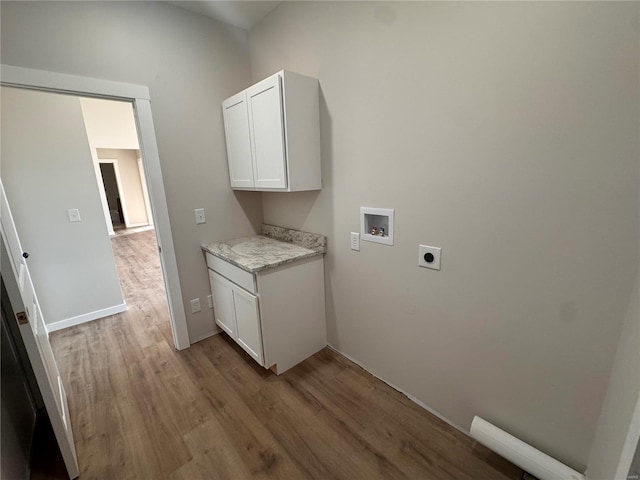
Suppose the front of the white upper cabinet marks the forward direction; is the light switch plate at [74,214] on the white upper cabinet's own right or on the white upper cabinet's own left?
on the white upper cabinet's own right

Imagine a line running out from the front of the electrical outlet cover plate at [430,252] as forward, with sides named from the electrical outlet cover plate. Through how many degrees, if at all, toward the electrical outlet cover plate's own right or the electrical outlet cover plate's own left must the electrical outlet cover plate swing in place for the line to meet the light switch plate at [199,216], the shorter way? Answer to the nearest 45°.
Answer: approximately 45° to the electrical outlet cover plate's own right

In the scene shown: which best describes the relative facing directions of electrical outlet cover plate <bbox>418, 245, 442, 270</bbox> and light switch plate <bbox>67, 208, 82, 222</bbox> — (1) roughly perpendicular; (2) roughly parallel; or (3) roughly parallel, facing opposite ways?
roughly perpendicular

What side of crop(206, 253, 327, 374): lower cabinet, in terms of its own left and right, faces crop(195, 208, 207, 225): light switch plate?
right

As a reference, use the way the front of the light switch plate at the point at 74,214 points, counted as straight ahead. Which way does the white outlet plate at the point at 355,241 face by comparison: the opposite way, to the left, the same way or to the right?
to the right

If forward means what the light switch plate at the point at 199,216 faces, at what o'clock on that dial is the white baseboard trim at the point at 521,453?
The white baseboard trim is roughly at 11 o'clock from the light switch plate.

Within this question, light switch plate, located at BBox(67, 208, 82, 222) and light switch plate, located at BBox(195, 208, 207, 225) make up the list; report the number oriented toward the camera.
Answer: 2

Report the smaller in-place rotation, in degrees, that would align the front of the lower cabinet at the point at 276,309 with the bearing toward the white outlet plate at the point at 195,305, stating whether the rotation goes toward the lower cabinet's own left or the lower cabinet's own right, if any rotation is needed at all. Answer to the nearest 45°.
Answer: approximately 90° to the lower cabinet's own right

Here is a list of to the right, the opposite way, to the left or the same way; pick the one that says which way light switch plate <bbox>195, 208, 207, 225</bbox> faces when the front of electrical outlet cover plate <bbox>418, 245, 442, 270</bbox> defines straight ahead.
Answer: to the left
